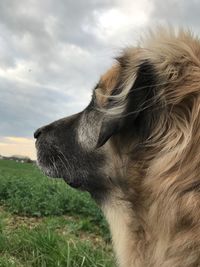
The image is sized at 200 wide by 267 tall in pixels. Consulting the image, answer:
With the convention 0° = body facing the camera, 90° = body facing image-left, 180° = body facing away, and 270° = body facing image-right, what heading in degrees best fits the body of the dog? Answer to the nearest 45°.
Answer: approximately 90°
